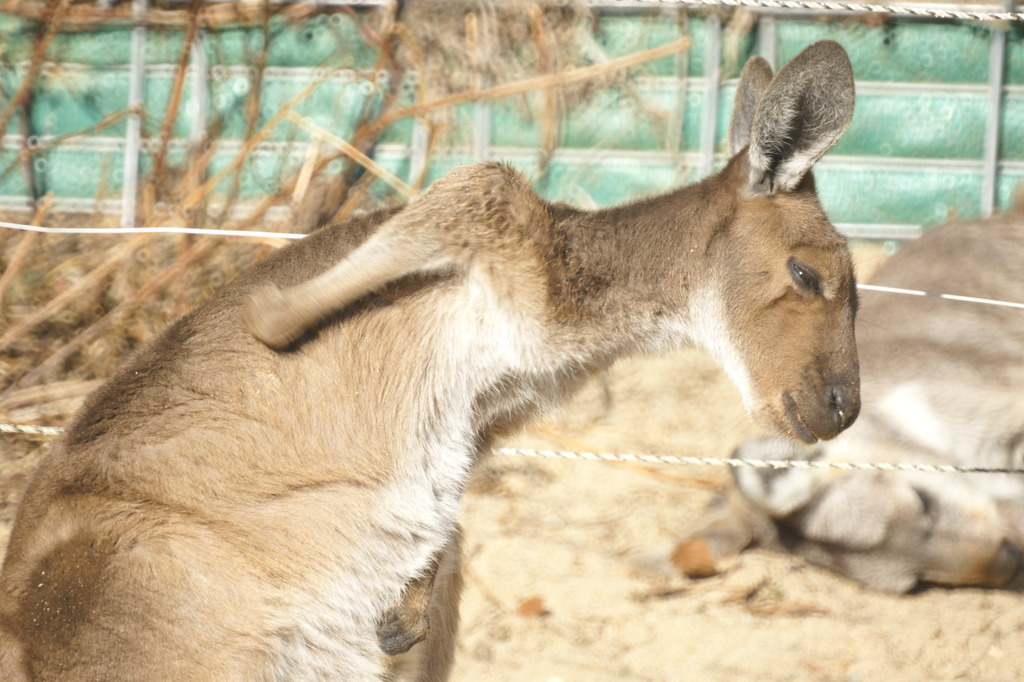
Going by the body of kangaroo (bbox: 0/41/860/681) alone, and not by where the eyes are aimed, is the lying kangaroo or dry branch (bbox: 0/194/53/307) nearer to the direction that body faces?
the lying kangaroo

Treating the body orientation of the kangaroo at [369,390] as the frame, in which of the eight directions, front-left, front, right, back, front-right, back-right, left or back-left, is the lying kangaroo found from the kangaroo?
front-left

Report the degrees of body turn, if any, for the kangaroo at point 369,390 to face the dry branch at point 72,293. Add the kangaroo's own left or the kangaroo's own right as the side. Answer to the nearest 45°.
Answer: approximately 135° to the kangaroo's own left

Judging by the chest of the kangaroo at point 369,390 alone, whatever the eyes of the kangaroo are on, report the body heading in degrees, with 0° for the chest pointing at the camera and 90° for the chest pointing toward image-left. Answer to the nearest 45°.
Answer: approximately 270°

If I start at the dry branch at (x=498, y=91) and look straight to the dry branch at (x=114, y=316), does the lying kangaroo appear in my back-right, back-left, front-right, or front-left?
back-left

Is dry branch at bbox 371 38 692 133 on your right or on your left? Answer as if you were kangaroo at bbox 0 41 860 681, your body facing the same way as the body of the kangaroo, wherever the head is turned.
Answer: on your left

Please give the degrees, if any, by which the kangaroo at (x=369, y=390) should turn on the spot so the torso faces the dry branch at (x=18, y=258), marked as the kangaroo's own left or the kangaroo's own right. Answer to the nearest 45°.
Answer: approximately 135° to the kangaroo's own left

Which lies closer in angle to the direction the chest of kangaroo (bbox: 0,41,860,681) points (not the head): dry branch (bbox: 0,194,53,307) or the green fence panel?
the green fence panel

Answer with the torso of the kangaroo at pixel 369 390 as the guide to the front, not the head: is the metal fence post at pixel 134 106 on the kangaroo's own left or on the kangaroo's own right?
on the kangaroo's own left

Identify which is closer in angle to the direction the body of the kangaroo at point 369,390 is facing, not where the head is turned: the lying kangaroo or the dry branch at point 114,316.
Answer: the lying kangaroo
